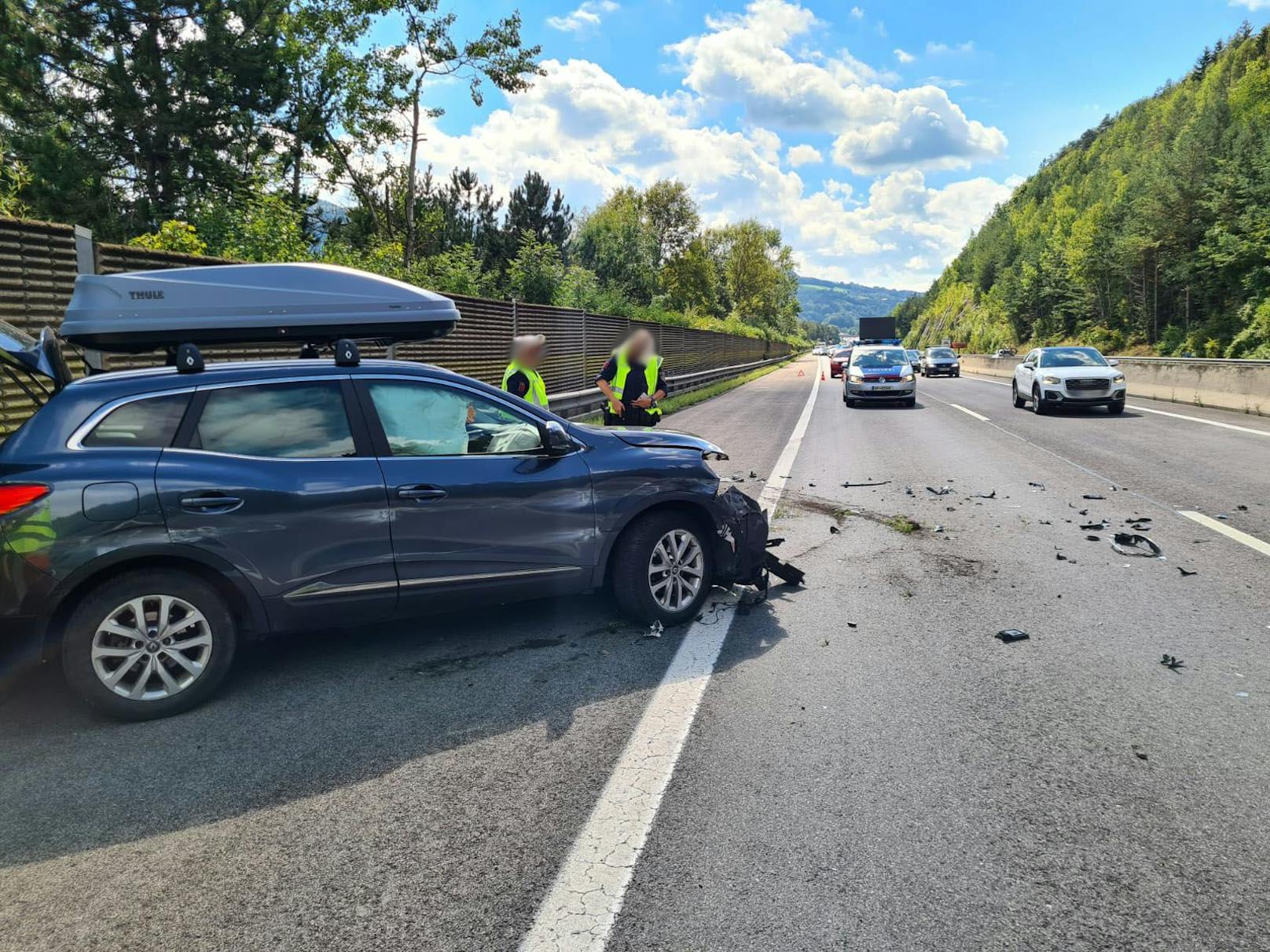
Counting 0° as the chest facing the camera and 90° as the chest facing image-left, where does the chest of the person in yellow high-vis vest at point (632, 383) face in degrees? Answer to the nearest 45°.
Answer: approximately 0°

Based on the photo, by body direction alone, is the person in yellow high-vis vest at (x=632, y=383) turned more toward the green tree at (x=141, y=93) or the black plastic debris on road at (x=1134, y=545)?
the black plastic debris on road

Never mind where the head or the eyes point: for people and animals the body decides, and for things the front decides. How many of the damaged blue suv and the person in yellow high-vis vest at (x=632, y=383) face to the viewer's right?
1

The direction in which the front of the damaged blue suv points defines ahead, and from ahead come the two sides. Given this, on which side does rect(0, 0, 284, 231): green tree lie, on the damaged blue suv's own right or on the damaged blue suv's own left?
on the damaged blue suv's own left

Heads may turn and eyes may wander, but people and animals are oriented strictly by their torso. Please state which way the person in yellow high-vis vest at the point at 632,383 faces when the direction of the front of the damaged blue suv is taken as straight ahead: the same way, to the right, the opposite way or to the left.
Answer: to the right

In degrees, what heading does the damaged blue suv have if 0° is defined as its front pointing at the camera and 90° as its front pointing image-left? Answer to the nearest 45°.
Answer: approximately 270°

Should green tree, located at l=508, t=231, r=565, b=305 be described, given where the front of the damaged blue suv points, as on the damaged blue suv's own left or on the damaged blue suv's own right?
on the damaged blue suv's own left
